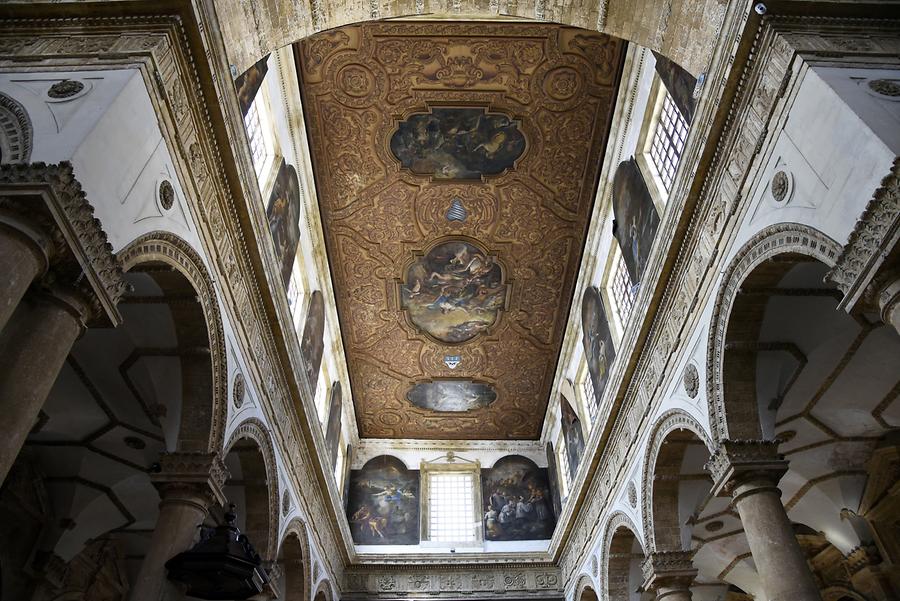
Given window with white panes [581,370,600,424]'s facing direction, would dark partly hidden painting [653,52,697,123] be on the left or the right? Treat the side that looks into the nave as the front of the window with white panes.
on its left

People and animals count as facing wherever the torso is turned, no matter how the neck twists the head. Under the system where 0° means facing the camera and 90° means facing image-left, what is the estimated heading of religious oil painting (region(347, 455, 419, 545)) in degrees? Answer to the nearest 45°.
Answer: approximately 0°

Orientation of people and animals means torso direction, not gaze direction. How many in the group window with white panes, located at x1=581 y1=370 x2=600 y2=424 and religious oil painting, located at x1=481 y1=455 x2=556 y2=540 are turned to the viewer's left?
1

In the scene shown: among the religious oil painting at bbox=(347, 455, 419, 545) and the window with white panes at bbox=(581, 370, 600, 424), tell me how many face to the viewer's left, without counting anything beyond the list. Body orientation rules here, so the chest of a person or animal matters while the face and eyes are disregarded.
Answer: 1

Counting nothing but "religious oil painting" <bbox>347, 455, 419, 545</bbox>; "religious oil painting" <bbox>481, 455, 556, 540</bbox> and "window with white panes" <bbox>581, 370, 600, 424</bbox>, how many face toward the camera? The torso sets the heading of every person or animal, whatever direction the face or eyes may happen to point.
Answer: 2

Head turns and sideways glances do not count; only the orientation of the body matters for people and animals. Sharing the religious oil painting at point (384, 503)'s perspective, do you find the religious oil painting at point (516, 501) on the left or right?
on its left

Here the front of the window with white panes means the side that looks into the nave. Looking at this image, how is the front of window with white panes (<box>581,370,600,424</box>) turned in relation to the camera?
facing to the left of the viewer

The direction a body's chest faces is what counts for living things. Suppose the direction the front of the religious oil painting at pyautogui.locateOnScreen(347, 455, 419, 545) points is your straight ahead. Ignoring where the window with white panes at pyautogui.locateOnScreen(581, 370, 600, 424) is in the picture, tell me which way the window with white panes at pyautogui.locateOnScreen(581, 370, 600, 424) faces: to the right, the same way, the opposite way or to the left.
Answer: to the right

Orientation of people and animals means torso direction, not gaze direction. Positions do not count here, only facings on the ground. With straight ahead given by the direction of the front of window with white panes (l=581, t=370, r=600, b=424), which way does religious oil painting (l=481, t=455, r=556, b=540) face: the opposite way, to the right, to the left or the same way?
to the left
